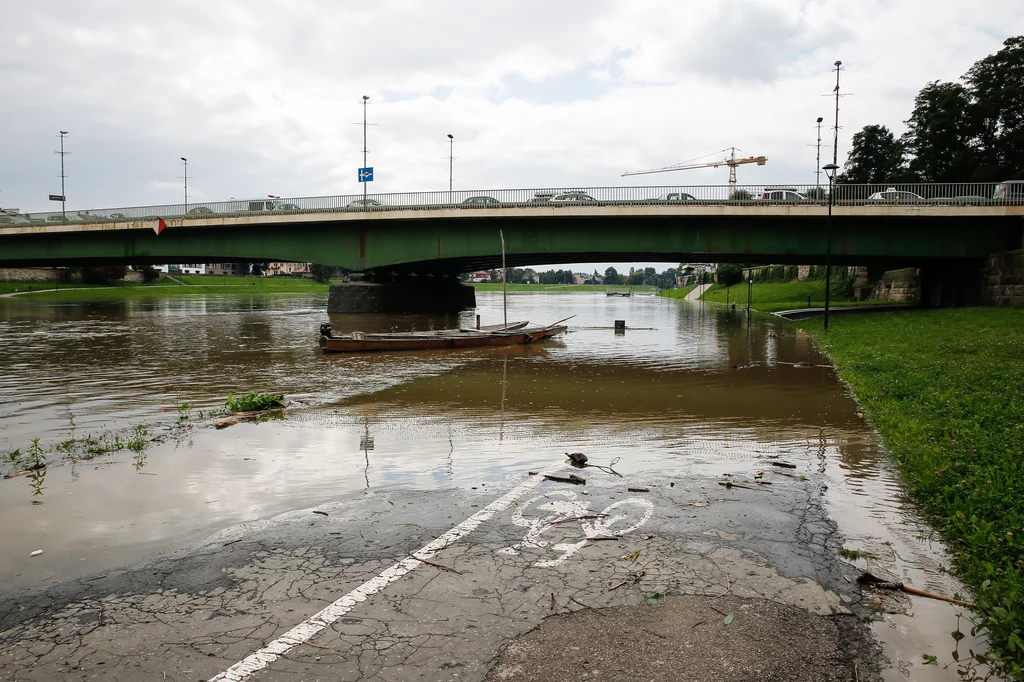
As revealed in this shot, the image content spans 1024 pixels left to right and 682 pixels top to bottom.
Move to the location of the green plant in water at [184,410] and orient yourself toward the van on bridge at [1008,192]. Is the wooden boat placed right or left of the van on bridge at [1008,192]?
left

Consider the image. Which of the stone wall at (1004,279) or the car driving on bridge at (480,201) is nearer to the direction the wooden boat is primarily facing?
the stone wall

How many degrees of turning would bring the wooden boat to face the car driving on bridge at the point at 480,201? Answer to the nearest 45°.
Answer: approximately 90° to its left

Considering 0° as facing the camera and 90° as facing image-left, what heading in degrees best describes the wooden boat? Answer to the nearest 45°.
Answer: approximately 270°
